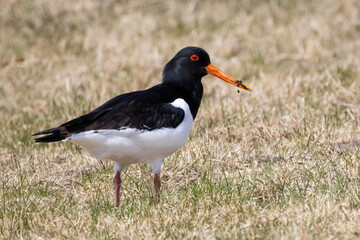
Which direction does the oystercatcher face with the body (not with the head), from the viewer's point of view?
to the viewer's right
